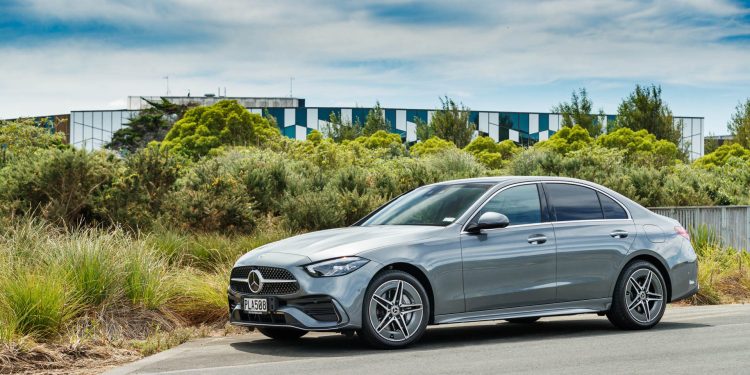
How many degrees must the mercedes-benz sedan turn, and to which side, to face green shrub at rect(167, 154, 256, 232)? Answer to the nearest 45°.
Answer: approximately 90° to its right

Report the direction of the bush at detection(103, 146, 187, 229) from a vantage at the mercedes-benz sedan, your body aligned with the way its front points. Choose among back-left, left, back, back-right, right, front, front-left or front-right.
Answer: right

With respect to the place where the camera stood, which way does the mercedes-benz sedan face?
facing the viewer and to the left of the viewer

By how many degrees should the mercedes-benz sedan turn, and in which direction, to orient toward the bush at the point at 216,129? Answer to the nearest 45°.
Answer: approximately 135° to its right

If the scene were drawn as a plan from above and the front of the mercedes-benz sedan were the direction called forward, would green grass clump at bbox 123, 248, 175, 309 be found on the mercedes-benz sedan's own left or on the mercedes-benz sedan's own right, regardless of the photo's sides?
on the mercedes-benz sedan's own right

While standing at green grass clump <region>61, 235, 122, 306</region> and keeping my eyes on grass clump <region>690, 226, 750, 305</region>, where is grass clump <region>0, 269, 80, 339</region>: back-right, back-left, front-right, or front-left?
back-right

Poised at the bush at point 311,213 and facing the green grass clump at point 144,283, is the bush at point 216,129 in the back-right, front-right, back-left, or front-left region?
back-right

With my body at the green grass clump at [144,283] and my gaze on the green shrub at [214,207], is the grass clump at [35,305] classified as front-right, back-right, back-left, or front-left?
back-left

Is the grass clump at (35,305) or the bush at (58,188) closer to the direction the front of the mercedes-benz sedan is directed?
the grass clump

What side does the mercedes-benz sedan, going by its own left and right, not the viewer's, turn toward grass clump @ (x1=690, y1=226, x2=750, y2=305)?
back

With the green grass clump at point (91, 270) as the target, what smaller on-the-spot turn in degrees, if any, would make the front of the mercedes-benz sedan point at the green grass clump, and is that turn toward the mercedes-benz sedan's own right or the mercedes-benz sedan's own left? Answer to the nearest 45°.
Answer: approximately 45° to the mercedes-benz sedan's own right

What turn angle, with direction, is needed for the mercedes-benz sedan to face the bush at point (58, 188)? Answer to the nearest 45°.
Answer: approximately 90° to its right

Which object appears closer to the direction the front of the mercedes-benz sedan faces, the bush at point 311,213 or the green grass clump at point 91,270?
the green grass clump
